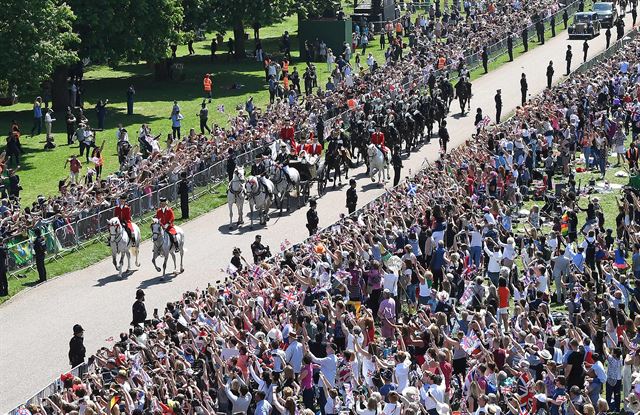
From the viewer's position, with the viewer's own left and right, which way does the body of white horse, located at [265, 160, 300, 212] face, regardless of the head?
facing the viewer and to the left of the viewer

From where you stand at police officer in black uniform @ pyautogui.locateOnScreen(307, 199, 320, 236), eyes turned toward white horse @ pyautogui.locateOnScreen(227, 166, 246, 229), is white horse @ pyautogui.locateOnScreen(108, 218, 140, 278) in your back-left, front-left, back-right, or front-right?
front-left

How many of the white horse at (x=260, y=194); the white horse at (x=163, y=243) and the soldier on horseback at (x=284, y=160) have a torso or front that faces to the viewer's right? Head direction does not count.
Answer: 0

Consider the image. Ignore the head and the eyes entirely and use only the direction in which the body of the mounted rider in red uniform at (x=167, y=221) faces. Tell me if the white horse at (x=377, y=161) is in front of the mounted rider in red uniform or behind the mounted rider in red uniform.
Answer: behind

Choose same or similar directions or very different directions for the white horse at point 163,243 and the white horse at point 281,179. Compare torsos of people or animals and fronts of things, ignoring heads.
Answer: same or similar directions

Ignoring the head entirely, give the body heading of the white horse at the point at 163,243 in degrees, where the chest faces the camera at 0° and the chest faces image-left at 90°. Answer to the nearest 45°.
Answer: approximately 45°

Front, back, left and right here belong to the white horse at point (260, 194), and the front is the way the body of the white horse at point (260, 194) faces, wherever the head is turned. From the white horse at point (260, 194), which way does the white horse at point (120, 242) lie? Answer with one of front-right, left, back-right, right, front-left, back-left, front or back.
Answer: front

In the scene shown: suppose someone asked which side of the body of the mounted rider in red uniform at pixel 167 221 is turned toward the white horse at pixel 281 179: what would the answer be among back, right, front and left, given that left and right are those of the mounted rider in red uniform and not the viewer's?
back

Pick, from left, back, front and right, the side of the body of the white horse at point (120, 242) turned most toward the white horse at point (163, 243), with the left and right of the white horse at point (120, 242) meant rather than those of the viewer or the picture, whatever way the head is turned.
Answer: left

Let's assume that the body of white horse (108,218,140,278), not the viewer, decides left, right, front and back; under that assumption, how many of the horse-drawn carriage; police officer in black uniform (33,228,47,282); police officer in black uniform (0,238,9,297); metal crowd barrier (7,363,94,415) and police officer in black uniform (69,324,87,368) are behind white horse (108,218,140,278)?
1

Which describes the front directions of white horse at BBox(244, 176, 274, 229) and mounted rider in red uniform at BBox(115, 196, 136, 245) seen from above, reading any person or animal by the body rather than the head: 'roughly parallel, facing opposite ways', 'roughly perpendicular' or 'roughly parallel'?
roughly parallel

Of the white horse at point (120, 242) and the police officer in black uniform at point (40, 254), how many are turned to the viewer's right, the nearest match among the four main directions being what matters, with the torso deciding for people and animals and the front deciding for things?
0

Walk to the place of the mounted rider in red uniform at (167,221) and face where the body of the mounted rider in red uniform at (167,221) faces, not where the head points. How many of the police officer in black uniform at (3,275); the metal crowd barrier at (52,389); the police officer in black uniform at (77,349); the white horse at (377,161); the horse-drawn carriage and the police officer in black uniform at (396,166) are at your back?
3

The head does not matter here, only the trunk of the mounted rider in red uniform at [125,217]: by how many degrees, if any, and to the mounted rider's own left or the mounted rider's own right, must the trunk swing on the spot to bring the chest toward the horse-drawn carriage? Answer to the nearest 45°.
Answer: approximately 180°

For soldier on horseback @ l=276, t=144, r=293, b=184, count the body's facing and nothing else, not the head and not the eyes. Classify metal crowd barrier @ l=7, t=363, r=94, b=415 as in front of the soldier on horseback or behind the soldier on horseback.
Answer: in front

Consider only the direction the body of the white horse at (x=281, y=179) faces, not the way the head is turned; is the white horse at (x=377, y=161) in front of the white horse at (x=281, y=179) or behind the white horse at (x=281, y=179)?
behind

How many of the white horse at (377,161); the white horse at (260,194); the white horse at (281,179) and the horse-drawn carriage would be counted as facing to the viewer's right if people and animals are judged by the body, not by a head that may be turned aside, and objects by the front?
0

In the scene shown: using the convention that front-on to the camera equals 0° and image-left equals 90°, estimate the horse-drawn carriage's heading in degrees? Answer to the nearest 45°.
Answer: approximately 45°
